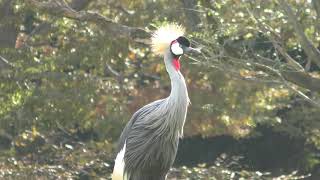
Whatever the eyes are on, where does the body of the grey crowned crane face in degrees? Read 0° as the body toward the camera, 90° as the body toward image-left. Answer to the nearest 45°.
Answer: approximately 270°
